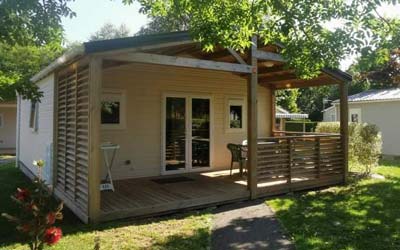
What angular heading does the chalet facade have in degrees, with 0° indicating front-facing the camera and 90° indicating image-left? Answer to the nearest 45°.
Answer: approximately 315°

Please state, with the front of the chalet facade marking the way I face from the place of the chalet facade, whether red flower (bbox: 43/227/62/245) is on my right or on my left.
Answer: on my right

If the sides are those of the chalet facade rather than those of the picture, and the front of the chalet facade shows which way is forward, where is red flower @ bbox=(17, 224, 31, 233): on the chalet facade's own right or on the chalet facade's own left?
on the chalet facade's own right

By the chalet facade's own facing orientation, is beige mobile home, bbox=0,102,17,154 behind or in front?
behind

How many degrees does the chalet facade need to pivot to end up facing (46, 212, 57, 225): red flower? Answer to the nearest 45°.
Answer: approximately 45° to its right

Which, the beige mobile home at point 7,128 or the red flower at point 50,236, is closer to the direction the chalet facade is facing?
the red flower

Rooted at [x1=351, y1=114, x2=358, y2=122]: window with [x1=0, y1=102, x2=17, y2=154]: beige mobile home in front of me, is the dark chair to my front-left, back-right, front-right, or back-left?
front-left
